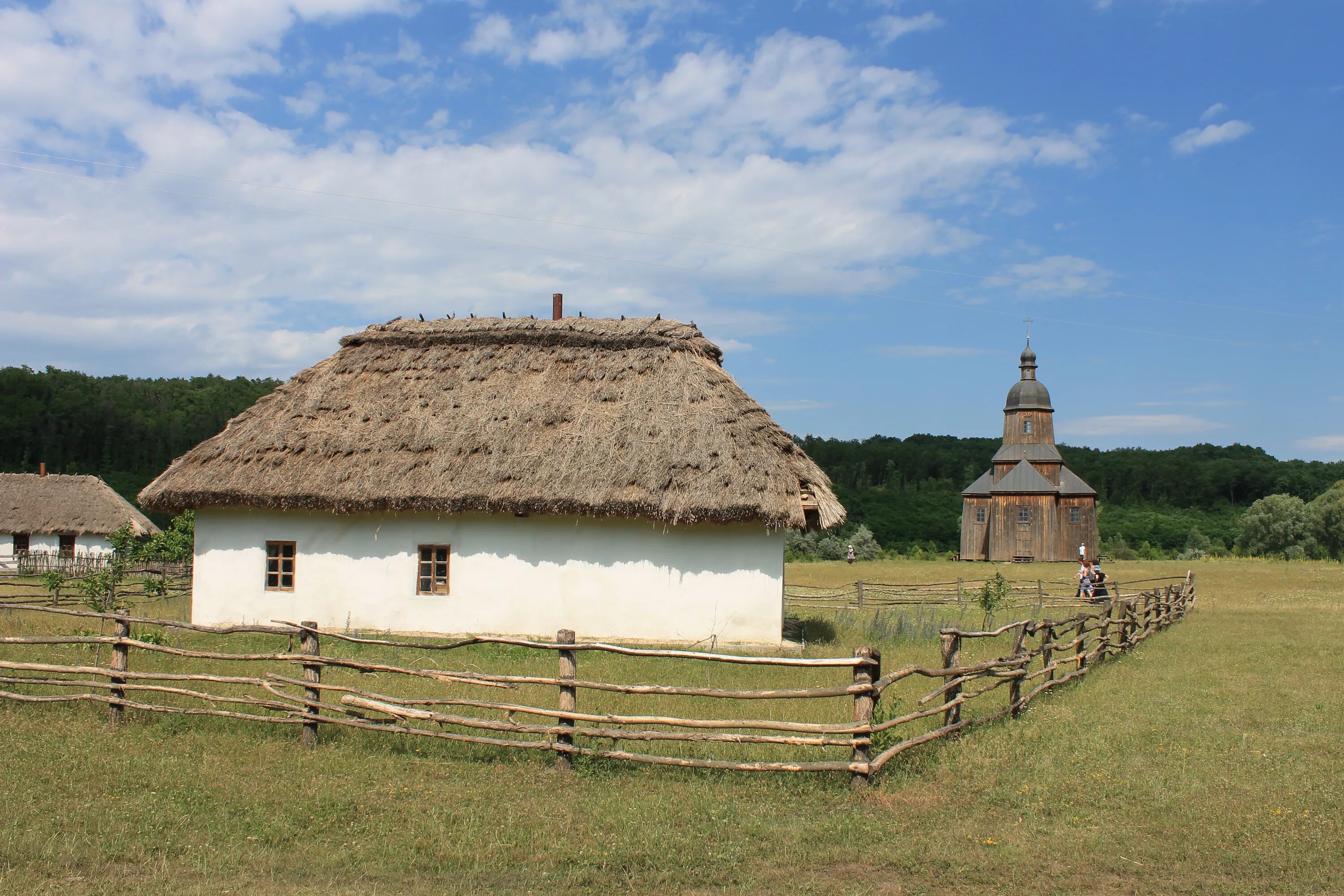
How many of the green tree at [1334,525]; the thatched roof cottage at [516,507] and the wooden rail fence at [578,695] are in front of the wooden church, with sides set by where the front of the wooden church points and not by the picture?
2

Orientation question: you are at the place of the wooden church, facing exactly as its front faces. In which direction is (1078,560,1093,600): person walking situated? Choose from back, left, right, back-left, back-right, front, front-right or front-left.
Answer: front

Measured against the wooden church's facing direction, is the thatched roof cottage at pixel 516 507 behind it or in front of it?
in front

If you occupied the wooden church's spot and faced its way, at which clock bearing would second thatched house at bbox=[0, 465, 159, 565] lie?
The second thatched house is roughly at 2 o'clock from the wooden church.

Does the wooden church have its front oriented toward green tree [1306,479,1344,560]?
no

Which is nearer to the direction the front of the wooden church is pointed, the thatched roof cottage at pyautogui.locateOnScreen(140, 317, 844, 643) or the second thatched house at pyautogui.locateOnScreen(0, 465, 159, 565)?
the thatched roof cottage

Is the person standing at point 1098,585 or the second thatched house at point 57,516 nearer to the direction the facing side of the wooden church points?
the person standing

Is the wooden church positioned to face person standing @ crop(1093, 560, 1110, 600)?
yes

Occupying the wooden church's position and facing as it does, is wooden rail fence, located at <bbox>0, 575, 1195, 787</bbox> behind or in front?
in front

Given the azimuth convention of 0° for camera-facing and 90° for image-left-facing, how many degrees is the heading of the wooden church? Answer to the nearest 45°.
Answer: approximately 0°

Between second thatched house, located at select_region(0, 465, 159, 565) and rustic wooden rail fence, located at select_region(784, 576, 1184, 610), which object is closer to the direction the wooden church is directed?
the rustic wooden rail fence

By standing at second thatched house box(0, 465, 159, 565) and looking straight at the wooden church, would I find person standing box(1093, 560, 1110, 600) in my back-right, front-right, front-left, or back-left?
front-right
